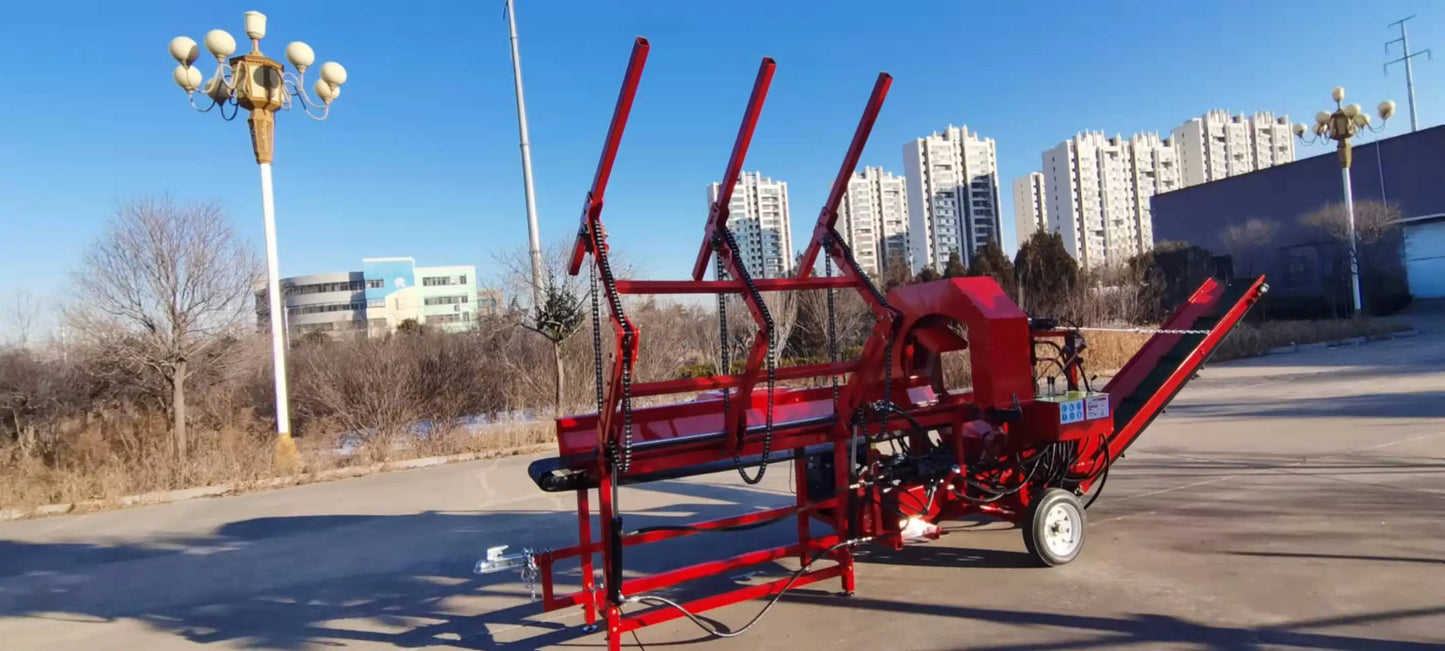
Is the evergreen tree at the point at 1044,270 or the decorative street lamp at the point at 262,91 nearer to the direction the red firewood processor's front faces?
the decorative street lamp

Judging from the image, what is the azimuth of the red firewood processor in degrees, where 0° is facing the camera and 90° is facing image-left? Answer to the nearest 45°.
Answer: approximately 45°

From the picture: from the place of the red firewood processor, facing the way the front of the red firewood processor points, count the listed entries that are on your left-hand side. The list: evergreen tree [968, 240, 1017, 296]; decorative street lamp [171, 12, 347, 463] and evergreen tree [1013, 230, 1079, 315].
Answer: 0

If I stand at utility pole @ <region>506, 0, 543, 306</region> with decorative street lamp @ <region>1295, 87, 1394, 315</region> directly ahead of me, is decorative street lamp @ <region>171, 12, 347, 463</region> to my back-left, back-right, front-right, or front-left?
back-right

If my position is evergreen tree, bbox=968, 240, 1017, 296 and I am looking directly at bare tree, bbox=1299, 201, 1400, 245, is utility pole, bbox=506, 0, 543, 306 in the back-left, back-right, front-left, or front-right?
back-right

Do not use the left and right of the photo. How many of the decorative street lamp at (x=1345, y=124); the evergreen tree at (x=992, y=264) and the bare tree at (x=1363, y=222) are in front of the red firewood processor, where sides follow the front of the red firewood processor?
0

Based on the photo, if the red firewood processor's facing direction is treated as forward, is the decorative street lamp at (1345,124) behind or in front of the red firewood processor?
behind

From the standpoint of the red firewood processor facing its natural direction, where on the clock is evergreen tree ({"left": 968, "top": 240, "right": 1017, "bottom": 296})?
The evergreen tree is roughly at 5 o'clock from the red firewood processor.

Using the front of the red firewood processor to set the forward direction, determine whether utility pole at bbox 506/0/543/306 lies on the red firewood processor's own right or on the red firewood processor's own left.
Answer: on the red firewood processor's own right

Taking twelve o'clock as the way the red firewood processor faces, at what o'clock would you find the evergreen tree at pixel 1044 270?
The evergreen tree is roughly at 5 o'clock from the red firewood processor.

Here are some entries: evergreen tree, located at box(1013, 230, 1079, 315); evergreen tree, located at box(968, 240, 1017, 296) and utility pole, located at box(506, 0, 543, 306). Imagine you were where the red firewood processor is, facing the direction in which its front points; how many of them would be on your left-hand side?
0

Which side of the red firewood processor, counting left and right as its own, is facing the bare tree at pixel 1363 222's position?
back

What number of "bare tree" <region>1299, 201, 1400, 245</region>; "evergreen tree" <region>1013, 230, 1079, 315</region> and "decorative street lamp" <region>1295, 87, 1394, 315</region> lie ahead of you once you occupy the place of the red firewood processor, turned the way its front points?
0

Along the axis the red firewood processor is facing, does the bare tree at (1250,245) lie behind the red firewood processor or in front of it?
behind

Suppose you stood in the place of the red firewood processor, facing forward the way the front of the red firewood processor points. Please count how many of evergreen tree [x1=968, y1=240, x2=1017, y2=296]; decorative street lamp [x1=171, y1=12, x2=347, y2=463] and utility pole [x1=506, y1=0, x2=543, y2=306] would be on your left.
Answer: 0
